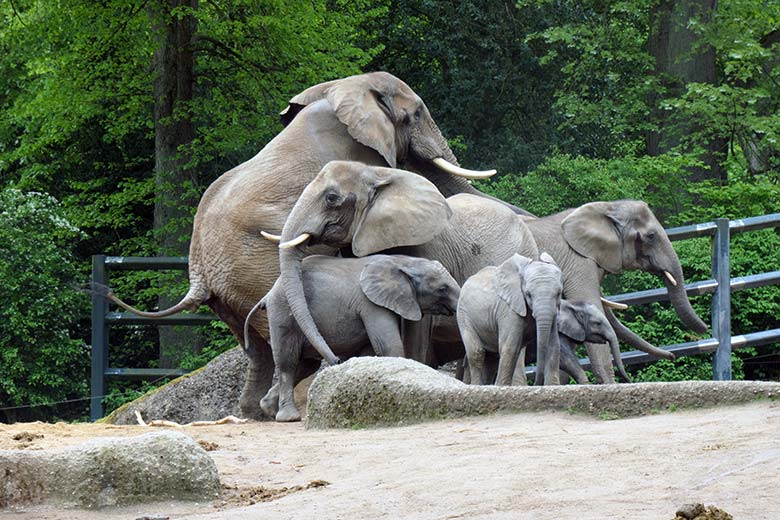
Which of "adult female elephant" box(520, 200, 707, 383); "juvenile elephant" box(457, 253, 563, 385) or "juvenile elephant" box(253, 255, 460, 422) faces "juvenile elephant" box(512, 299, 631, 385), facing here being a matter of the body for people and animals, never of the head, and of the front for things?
"juvenile elephant" box(253, 255, 460, 422)

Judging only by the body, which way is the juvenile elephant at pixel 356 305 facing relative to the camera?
to the viewer's right

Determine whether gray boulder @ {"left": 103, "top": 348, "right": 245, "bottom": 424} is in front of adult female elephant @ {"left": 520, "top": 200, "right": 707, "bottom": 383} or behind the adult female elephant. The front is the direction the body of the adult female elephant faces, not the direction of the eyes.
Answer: behind

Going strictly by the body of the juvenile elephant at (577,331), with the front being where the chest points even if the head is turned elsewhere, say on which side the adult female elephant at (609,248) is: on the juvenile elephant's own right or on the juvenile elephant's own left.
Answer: on the juvenile elephant's own left

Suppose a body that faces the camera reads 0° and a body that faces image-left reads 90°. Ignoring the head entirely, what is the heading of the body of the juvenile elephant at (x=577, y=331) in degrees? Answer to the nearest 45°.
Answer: approximately 270°

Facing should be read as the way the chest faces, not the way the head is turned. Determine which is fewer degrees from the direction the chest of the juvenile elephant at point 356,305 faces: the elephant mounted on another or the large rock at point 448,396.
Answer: the large rock

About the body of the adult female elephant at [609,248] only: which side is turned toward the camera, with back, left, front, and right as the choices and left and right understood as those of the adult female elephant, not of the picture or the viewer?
right

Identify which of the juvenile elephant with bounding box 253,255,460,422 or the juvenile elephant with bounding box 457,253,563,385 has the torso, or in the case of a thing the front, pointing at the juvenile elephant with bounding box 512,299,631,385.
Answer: the juvenile elephant with bounding box 253,255,460,422

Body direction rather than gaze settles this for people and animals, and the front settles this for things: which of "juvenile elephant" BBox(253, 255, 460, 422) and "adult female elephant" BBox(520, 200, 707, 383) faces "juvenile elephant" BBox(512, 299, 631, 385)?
"juvenile elephant" BBox(253, 255, 460, 422)

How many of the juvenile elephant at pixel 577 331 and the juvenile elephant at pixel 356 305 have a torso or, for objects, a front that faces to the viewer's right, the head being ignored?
2
